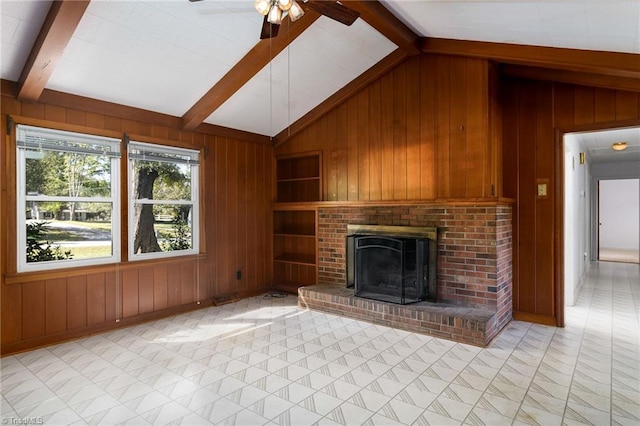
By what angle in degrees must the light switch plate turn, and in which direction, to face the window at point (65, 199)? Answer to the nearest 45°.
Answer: approximately 45° to its right

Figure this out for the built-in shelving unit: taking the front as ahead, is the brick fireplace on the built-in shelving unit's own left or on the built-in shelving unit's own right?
on the built-in shelving unit's own left

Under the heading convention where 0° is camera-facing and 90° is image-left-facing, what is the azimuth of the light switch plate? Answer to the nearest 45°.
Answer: approximately 0°

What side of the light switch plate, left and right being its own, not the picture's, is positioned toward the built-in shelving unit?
right

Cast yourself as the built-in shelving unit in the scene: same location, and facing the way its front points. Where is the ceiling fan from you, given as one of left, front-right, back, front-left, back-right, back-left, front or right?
front-left
